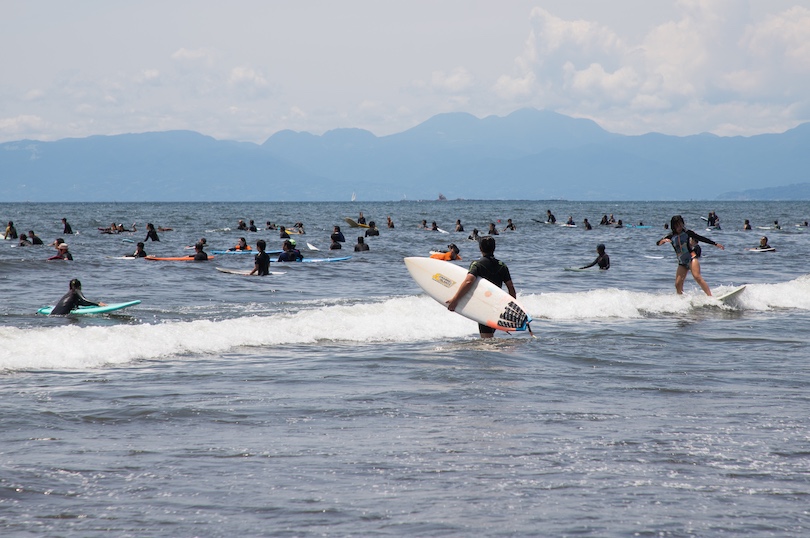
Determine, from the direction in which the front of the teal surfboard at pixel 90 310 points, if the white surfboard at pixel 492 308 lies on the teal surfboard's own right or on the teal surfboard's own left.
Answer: on the teal surfboard's own right

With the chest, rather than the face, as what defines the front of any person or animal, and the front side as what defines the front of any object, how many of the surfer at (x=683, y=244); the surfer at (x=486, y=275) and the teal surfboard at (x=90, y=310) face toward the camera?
1

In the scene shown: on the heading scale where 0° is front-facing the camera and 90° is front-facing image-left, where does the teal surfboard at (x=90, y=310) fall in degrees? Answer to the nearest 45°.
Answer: approximately 270°

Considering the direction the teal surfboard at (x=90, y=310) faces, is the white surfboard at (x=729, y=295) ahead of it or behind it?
ahead

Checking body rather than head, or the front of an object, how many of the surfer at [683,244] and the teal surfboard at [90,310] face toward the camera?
1

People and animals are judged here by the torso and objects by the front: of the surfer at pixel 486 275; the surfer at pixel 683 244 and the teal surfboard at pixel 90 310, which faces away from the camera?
the surfer at pixel 486 275

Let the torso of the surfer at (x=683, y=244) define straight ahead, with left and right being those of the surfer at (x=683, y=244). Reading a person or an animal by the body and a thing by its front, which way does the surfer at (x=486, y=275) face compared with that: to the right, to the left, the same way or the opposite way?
the opposite way

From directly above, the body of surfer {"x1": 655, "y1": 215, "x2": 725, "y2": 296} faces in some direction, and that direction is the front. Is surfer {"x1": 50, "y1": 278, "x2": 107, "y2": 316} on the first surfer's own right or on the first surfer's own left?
on the first surfer's own right

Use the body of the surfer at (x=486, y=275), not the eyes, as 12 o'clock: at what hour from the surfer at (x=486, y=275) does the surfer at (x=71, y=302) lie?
the surfer at (x=71, y=302) is roughly at 10 o'clock from the surfer at (x=486, y=275).

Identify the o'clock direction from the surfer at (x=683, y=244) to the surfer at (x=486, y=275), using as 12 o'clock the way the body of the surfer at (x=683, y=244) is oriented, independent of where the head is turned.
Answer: the surfer at (x=486, y=275) is roughly at 1 o'clock from the surfer at (x=683, y=244).

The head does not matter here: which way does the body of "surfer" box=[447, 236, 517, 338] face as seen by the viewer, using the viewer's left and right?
facing away from the viewer

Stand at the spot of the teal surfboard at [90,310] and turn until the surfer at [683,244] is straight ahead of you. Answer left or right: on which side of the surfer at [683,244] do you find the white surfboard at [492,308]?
right

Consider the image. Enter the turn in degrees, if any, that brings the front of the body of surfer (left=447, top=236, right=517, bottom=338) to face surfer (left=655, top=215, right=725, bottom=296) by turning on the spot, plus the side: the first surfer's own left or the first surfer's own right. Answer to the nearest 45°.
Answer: approximately 45° to the first surfer's own right

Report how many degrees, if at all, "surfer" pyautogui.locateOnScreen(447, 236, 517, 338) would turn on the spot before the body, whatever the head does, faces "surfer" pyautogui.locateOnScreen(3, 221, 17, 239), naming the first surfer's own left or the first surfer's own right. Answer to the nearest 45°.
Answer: approximately 45° to the first surfer's own left

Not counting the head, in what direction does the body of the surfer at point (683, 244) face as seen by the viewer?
toward the camera

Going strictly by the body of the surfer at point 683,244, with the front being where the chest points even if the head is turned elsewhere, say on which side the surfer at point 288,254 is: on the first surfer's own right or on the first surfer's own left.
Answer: on the first surfer's own right

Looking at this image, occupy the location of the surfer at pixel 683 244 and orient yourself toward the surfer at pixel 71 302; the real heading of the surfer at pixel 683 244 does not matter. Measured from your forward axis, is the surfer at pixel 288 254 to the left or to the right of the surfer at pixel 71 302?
right
